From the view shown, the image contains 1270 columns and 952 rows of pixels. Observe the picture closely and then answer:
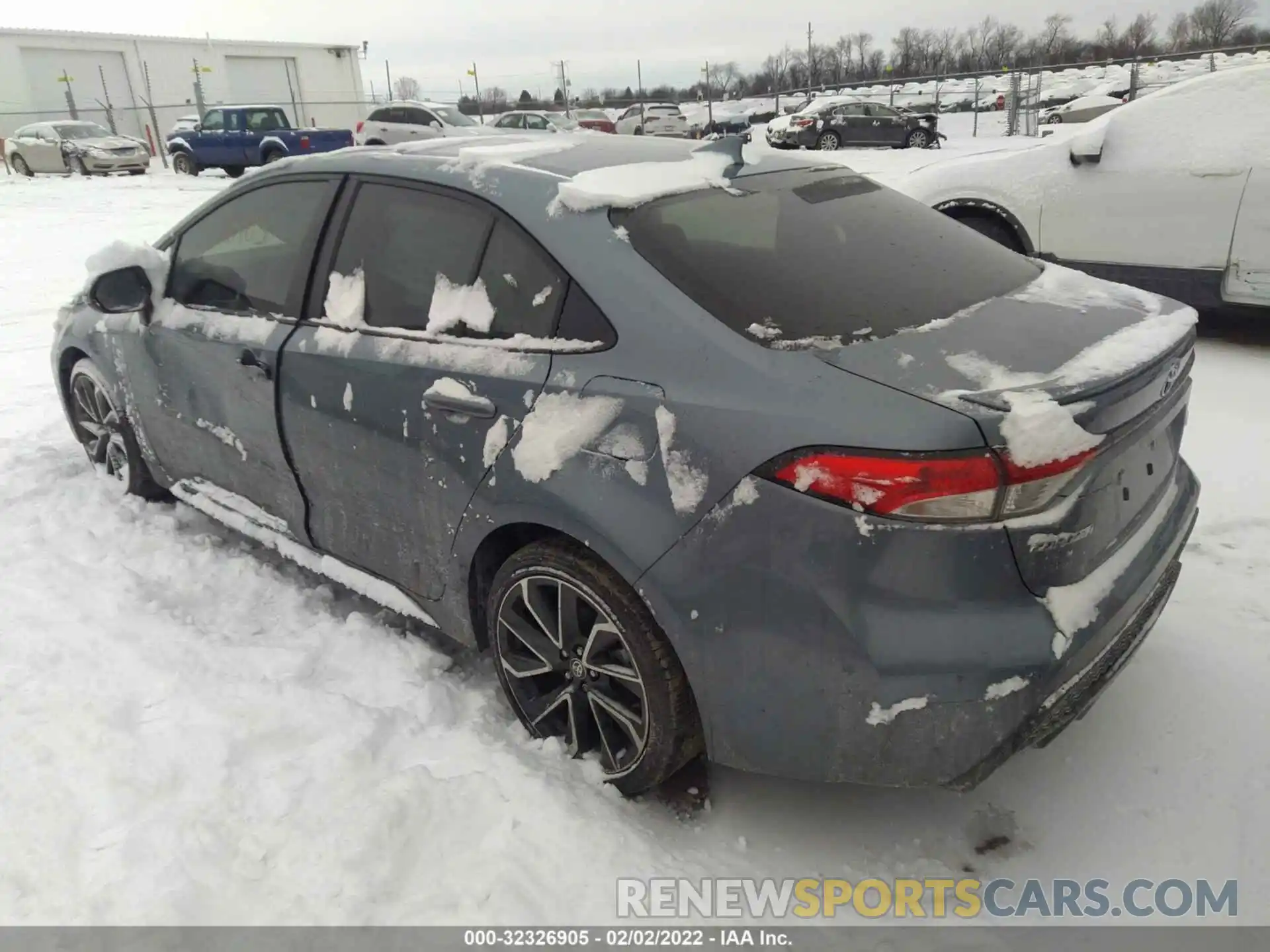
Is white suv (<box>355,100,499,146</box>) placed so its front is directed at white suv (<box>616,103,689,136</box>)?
no

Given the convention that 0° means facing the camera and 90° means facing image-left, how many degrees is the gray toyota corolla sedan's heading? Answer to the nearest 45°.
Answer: approximately 135°

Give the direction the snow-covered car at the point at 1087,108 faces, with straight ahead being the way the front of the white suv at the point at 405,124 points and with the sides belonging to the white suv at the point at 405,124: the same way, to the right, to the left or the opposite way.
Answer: the opposite way

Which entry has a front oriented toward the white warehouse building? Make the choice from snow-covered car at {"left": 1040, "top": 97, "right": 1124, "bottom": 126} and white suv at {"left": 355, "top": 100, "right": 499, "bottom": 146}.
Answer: the snow-covered car

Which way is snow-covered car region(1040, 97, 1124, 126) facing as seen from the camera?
to the viewer's left

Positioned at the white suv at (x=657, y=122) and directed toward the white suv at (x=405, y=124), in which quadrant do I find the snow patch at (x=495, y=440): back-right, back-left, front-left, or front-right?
front-left

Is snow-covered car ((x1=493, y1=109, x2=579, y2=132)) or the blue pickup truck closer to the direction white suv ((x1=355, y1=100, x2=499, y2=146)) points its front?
the snow-covered car

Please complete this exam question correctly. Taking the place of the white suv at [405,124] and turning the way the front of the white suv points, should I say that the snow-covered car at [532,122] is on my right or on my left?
on my left

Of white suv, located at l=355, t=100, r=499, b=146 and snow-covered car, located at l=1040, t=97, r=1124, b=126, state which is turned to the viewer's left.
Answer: the snow-covered car

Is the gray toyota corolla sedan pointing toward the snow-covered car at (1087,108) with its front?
no

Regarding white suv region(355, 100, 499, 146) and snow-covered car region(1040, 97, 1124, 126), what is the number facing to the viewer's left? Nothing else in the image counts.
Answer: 1

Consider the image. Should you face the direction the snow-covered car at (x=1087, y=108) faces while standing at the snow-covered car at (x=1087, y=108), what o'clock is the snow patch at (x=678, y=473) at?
The snow patch is roughly at 9 o'clock from the snow-covered car.

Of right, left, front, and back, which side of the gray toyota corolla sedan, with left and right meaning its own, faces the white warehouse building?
front

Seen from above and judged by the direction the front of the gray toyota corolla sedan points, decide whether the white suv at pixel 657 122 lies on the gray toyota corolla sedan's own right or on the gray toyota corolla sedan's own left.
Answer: on the gray toyota corolla sedan's own right

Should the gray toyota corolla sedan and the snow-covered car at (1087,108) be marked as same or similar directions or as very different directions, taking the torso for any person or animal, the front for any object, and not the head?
same or similar directions

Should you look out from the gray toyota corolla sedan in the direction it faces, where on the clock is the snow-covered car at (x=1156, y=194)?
The snow-covered car is roughly at 3 o'clock from the gray toyota corolla sedan.
